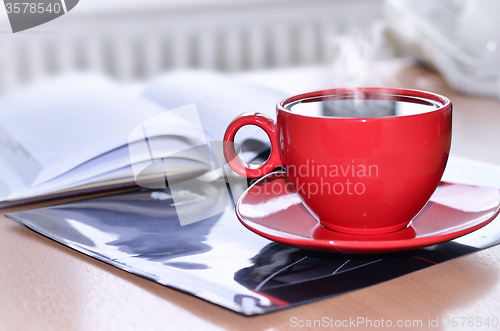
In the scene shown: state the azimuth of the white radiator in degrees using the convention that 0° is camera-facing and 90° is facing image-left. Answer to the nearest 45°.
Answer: approximately 0°

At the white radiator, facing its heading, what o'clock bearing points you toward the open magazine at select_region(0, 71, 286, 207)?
The open magazine is roughly at 12 o'clock from the white radiator.

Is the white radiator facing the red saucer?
yes

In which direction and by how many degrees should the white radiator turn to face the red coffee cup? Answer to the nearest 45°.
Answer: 0° — it already faces it
